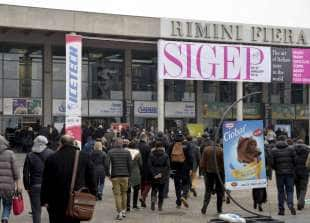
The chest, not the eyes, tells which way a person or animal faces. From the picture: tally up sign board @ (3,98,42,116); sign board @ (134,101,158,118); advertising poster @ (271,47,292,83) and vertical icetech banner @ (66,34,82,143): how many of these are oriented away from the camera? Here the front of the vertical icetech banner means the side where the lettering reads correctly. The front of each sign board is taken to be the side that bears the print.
0

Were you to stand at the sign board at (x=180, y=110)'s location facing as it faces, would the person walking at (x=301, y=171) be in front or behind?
in front

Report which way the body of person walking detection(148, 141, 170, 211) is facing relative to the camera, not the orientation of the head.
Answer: away from the camera

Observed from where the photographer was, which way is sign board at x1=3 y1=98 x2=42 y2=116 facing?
facing the viewer

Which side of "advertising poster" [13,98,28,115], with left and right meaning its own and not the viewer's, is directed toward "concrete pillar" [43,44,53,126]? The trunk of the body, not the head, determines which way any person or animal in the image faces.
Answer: left

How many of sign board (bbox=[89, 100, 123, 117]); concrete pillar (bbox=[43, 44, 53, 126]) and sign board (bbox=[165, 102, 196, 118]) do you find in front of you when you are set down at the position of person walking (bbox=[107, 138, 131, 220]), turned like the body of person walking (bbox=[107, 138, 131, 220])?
3

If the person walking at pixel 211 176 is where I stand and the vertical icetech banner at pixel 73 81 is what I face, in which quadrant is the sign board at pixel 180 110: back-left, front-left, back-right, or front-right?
front-right

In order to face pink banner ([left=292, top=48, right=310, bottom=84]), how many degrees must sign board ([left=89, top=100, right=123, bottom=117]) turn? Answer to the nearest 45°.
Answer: approximately 90° to its left

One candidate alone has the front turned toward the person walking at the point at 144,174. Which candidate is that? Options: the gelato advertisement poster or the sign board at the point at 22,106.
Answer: the sign board

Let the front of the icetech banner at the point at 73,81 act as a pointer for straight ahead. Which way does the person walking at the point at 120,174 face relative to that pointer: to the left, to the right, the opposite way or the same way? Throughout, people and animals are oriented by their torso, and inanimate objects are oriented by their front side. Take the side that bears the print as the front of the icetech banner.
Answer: the opposite way

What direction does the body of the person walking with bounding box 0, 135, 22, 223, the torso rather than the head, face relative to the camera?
away from the camera

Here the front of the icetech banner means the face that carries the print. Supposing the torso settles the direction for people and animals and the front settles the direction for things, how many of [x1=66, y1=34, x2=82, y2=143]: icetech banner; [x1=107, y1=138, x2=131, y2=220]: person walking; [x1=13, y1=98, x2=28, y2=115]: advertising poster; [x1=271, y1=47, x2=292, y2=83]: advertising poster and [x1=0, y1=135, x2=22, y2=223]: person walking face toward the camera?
3

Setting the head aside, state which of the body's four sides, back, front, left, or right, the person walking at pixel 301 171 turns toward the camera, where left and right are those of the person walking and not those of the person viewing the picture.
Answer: back

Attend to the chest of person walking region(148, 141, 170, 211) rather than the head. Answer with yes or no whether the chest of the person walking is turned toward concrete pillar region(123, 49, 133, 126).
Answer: yes

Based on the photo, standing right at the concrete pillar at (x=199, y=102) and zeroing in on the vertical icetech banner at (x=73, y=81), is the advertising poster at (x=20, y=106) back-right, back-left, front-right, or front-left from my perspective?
front-right

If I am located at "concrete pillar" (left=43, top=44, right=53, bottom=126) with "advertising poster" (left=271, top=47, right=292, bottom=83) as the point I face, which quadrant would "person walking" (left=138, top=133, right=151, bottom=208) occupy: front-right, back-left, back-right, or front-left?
front-right

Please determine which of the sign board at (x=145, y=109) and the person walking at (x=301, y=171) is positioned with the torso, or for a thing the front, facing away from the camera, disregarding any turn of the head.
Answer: the person walking

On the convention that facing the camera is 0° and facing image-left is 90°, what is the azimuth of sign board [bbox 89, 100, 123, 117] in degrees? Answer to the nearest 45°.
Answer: approximately 0°

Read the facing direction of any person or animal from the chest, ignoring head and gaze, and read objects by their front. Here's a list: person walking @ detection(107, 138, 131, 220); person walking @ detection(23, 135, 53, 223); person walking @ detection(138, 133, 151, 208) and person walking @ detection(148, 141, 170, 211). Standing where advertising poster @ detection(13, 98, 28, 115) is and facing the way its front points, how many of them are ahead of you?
4

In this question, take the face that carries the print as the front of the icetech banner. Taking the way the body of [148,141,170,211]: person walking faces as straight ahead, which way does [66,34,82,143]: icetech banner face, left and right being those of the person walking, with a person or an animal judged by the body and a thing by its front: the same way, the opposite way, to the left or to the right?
the opposite way

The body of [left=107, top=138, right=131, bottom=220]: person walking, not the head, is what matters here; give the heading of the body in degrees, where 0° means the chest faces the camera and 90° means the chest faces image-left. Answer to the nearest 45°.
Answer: approximately 180°
